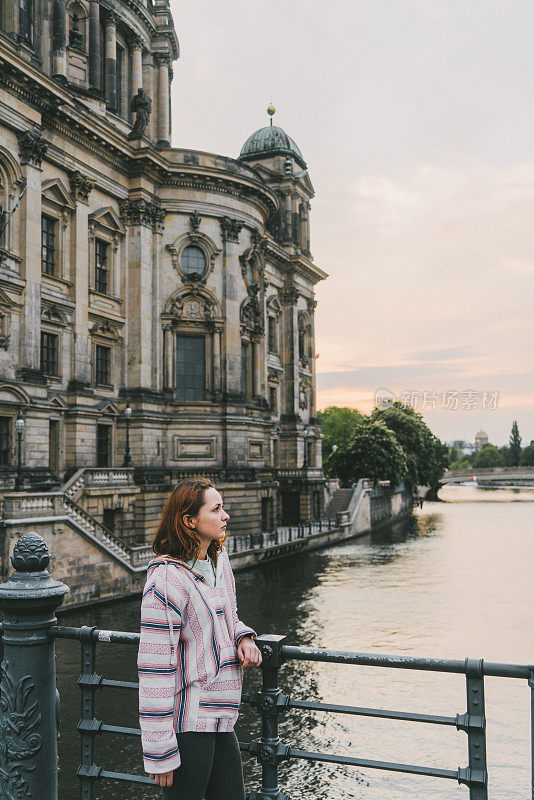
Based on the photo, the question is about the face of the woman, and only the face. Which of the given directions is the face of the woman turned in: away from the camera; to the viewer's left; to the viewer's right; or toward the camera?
to the viewer's right

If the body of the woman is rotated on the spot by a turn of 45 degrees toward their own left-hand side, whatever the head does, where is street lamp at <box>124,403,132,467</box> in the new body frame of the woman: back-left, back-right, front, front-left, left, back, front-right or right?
left

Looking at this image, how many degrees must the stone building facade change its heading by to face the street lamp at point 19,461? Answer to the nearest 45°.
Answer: approximately 45° to its right

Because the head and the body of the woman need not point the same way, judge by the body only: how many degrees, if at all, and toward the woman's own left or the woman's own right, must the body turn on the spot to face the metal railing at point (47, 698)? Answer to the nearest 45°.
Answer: approximately 180°

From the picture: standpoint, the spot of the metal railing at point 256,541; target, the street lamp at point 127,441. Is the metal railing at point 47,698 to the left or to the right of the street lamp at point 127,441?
left

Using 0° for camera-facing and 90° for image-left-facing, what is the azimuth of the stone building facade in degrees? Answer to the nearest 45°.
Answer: approximately 315°

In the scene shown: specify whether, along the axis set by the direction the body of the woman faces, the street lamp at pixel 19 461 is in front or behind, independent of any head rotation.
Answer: behind
